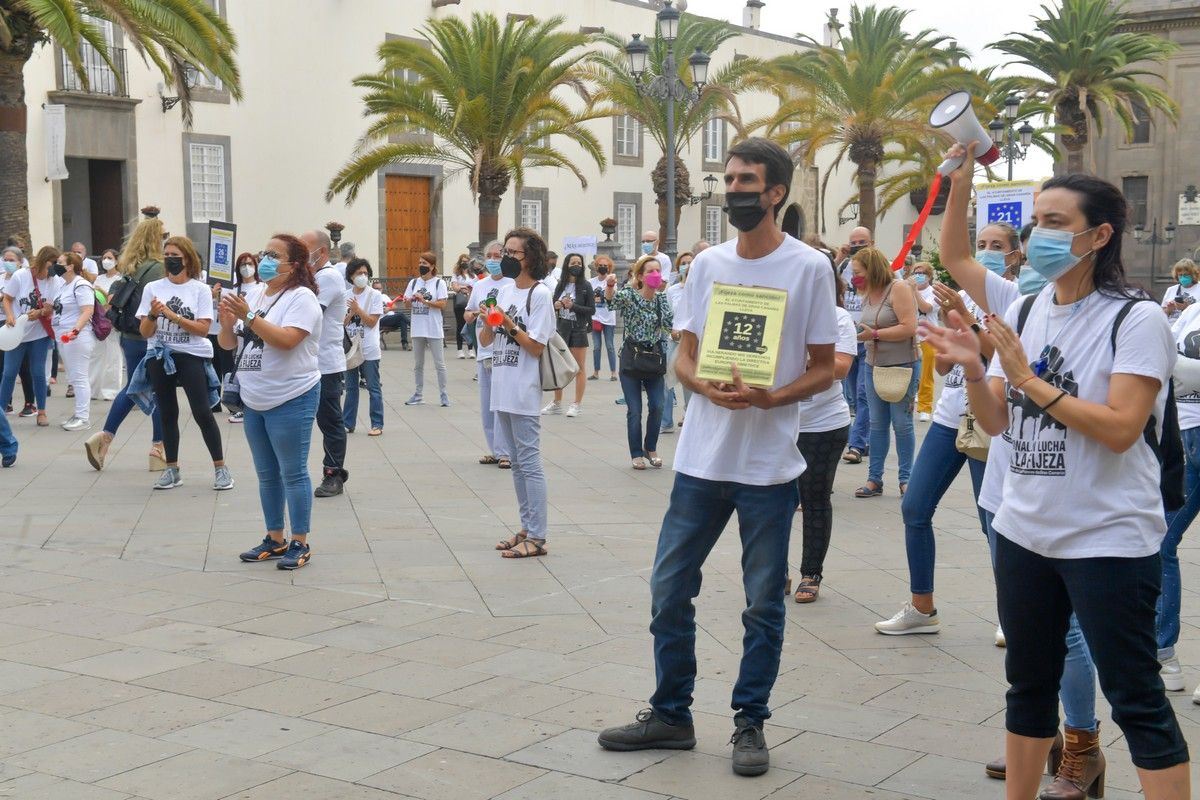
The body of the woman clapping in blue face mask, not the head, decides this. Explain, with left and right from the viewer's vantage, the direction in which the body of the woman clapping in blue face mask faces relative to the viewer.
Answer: facing the viewer and to the left of the viewer

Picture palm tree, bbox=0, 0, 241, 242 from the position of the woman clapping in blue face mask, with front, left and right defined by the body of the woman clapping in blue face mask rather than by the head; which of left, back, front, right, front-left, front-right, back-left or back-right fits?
right

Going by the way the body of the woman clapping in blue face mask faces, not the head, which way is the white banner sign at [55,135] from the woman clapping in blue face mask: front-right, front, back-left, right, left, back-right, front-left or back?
right

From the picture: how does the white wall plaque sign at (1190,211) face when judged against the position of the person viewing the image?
facing the viewer

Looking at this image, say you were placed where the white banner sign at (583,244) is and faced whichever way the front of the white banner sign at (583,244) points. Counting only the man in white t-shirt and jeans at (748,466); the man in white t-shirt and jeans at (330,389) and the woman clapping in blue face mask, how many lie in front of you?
3

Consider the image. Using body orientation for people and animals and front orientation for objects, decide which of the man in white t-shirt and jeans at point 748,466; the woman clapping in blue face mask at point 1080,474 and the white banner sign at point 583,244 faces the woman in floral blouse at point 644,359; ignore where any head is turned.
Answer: the white banner sign

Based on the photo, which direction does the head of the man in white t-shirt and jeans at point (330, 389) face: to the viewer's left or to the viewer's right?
to the viewer's left

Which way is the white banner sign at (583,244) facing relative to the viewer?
toward the camera

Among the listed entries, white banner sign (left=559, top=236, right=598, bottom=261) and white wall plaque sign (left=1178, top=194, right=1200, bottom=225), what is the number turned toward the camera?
2

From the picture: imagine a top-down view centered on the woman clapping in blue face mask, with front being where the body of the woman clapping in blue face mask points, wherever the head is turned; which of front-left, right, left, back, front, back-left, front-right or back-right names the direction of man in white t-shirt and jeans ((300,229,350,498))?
right
